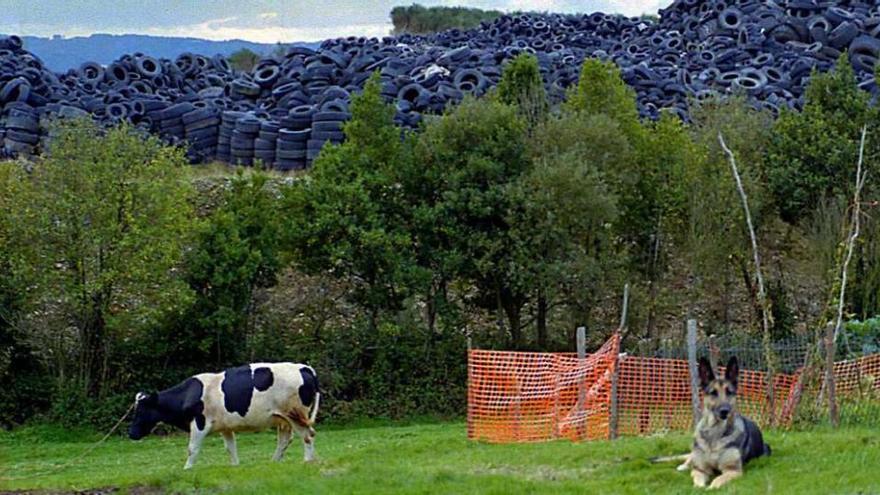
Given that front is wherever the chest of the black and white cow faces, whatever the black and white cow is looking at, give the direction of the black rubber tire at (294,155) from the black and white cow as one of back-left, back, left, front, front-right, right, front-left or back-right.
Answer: right

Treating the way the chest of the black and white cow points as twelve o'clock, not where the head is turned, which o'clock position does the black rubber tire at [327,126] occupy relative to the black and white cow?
The black rubber tire is roughly at 3 o'clock from the black and white cow.

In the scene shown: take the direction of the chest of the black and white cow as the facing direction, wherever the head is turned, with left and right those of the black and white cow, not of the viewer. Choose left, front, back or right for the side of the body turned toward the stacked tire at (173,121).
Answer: right

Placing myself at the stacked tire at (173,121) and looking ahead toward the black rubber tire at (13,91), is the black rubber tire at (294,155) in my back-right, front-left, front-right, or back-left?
back-left

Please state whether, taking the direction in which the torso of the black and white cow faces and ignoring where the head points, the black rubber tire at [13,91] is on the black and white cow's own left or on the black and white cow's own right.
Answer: on the black and white cow's own right

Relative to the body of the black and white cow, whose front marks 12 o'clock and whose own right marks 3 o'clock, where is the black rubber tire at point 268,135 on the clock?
The black rubber tire is roughly at 3 o'clock from the black and white cow.

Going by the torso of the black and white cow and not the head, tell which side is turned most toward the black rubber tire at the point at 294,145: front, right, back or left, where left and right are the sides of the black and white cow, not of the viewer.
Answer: right

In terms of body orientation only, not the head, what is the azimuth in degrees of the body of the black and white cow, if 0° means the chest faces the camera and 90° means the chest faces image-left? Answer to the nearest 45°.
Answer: approximately 90°

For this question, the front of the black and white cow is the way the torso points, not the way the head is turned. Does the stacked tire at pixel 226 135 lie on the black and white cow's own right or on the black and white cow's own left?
on the black and white cow's own right

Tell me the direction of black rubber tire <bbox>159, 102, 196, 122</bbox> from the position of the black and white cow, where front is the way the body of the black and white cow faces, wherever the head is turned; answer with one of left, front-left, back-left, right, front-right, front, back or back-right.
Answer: right

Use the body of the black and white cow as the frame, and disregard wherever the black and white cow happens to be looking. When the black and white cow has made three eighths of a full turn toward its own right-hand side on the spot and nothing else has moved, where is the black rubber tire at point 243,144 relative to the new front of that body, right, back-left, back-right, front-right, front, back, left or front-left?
front-left

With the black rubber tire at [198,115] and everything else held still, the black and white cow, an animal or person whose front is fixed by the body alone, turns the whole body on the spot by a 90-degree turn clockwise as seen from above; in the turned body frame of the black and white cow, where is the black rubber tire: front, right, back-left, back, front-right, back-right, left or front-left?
front
